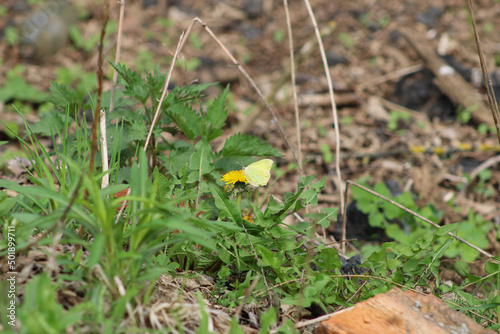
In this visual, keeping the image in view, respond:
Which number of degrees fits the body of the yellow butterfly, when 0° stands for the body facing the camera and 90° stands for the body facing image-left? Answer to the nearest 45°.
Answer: approximately 90°
